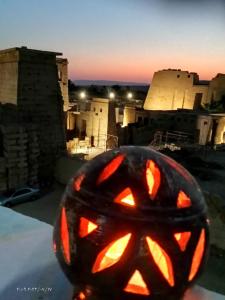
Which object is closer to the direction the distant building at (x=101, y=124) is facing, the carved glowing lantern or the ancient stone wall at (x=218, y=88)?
the carved glowing lantern

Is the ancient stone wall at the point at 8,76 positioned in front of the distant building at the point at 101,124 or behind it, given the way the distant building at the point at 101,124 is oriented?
in front

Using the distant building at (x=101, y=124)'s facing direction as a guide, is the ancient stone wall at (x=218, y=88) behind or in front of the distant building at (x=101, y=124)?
behind

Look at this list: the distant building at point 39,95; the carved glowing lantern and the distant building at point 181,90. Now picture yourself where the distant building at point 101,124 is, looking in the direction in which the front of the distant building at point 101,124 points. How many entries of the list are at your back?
1

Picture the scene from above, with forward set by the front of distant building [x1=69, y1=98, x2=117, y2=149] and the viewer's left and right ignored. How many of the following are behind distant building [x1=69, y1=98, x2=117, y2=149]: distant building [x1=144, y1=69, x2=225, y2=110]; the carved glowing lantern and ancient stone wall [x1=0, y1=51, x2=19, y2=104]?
1

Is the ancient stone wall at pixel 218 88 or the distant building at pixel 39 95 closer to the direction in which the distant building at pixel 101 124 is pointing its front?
the distant building

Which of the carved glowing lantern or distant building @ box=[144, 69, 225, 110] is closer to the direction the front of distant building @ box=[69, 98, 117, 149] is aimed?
the carved glowing lantern

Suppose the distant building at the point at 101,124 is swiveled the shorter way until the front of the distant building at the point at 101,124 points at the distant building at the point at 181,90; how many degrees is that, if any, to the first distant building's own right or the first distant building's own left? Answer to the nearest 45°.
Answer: approximately 180°

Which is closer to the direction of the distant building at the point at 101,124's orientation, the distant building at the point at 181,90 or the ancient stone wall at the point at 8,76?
the ancient stone wall

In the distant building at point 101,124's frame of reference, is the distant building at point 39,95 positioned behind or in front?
in front

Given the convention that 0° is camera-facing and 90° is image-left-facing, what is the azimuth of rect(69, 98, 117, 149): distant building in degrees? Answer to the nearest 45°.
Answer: approximately 45°
